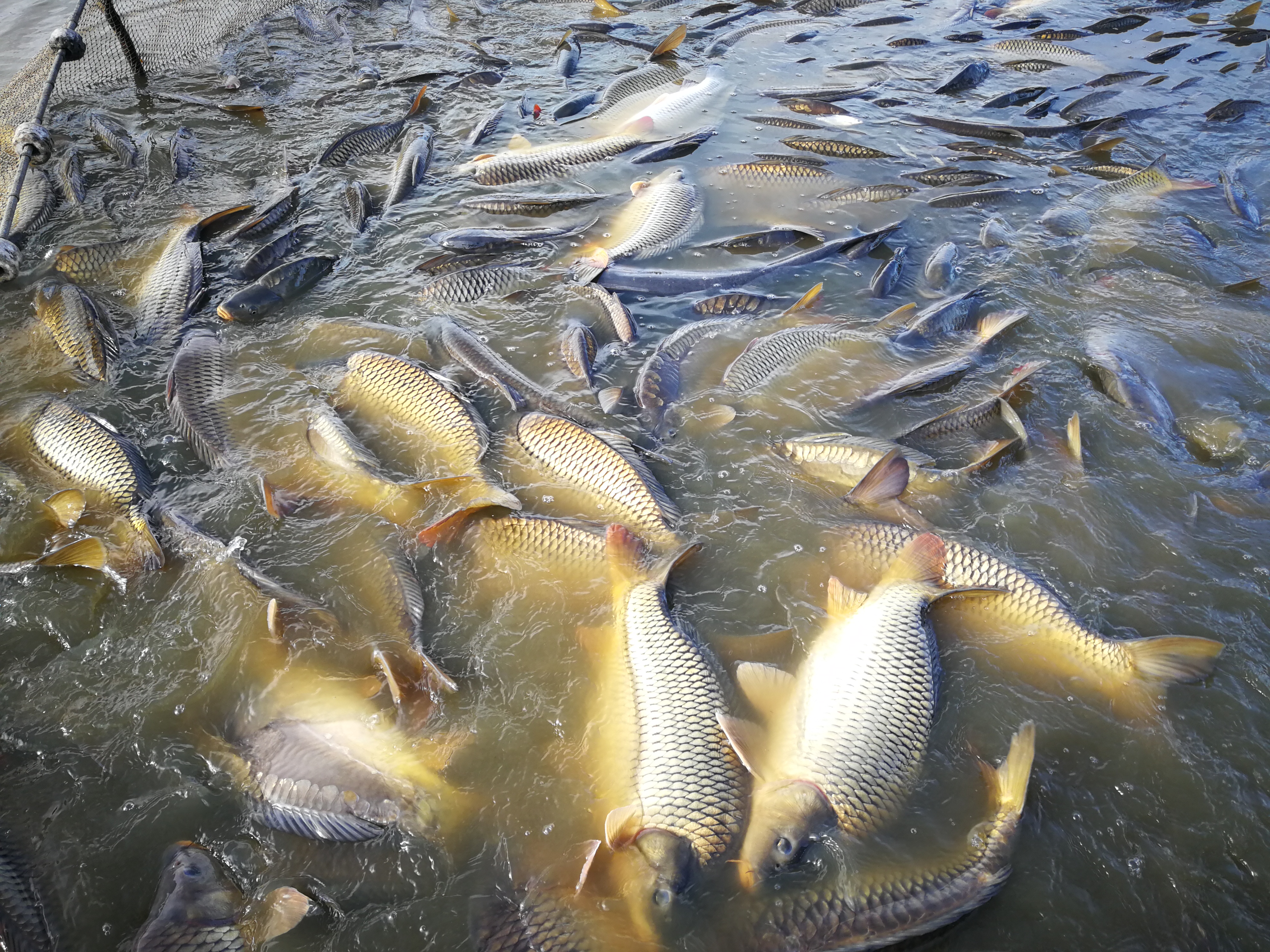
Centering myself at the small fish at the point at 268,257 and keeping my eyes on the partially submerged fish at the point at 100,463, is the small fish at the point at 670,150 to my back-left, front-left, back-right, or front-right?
back-left

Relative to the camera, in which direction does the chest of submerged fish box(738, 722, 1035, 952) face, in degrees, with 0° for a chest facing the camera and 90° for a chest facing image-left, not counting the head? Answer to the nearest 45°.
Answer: approximately 45°

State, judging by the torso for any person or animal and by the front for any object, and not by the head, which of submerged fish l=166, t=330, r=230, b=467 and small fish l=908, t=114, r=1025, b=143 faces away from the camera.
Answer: the submerged fish

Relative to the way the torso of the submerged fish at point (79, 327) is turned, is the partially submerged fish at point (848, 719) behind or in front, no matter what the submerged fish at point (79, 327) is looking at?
behind

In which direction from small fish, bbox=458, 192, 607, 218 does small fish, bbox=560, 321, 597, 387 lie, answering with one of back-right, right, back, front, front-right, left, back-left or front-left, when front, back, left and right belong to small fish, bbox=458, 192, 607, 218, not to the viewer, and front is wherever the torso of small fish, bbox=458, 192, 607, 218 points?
left

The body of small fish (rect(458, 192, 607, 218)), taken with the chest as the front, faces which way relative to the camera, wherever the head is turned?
to the viewer's left

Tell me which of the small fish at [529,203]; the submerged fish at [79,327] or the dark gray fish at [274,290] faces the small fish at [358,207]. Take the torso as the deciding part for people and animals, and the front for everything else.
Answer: the small fish at [529,203]

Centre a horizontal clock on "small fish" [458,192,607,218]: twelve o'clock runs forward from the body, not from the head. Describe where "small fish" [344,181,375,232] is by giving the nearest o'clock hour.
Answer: "small fish" [344,181,375,232] is roughly at 12 o'clock from "small fish" [458,192,607,218].

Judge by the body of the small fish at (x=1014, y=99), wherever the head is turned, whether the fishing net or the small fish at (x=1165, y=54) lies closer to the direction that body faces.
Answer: the fishing net

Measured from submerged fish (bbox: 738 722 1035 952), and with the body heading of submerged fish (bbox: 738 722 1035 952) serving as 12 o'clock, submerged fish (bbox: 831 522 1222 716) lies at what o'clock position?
submerged fish (bbox: 831 522 1222 716) is roughly at 5 o'clock from submerged fish (bbox: 738 722 1035 952).

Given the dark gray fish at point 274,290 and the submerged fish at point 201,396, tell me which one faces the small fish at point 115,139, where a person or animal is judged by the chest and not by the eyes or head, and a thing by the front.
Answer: the submerged fish
